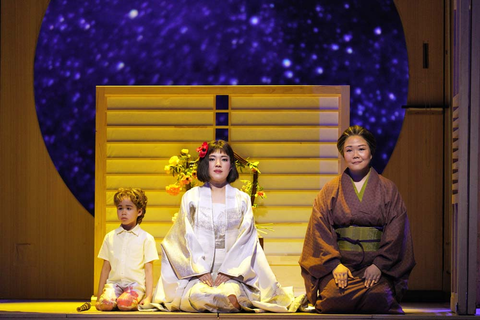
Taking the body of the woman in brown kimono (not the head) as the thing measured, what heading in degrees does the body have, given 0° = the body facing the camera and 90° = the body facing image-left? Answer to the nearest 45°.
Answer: approximately 0°

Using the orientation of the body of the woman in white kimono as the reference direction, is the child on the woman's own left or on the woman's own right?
on the woman's own right

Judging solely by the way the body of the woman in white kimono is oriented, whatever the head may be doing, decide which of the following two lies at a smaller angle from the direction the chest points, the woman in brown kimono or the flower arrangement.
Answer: the woman in brown kimono

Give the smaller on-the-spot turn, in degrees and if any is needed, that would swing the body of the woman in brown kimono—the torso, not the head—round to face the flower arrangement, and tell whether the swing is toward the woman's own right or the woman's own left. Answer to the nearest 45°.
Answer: approximately 135° to the woman's own right

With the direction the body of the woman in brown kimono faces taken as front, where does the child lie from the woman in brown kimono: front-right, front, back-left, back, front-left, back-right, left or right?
right

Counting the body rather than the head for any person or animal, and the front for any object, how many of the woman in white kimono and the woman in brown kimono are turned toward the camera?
2

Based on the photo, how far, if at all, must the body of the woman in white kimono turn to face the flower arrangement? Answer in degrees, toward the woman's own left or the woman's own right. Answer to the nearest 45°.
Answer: approximately 180°

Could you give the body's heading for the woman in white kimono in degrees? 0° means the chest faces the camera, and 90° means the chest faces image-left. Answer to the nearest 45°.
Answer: approximately 0°
